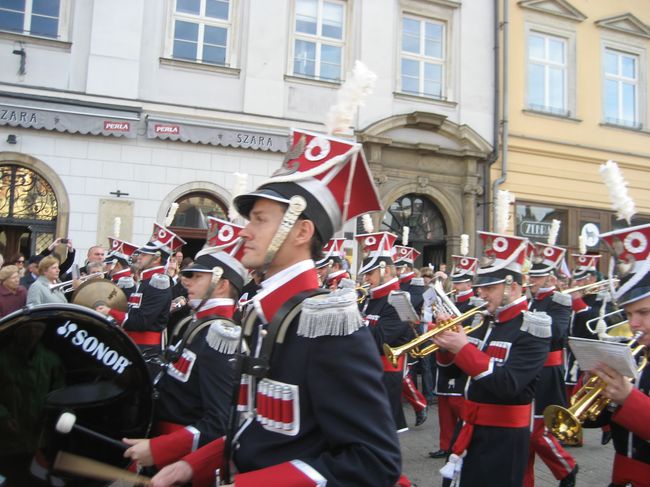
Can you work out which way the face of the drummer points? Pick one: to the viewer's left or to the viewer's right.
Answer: to the viewer's left

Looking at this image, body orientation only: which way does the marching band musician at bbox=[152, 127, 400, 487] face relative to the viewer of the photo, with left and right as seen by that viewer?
facing to the left of the viewer

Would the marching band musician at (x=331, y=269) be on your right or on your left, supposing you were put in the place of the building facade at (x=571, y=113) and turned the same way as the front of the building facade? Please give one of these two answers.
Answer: on your right

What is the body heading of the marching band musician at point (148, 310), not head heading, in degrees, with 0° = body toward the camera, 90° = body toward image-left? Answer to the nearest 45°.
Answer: approximately 90°

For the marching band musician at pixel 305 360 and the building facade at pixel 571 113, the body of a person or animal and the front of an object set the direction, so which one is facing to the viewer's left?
the marching band musician

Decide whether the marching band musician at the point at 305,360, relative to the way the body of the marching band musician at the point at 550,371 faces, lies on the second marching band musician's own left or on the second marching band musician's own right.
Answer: on the second marching band musician's own left

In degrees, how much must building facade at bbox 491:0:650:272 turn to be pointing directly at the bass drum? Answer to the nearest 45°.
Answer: approximately 45° to its right

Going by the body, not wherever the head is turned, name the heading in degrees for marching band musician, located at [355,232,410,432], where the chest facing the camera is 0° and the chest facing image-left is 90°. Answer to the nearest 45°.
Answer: approximately 90°

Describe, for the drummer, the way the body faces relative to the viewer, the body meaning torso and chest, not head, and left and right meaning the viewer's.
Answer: facing to the left of the viewer

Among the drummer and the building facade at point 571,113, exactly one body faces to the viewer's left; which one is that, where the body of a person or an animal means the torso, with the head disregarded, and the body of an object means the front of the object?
the drummer

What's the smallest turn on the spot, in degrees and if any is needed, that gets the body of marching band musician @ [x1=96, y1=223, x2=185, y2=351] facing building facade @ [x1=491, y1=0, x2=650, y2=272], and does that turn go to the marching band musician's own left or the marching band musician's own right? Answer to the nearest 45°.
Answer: approximately 135° to the marching band musician's own right

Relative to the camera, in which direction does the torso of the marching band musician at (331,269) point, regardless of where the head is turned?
to the viewer's left

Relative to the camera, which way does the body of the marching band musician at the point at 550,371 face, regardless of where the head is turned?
to the viewer's left

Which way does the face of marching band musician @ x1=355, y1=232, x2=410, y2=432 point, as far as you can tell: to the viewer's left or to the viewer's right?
to the viewer's left

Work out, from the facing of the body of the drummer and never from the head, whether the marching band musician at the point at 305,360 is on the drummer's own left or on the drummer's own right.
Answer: on the drummer's own left

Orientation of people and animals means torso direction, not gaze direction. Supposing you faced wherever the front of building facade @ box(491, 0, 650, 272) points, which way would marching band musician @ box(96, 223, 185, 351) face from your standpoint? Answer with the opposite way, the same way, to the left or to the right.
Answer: to the right
